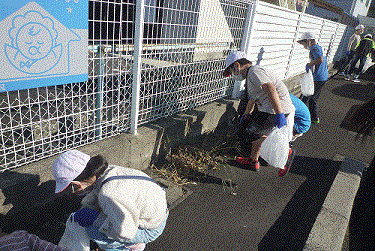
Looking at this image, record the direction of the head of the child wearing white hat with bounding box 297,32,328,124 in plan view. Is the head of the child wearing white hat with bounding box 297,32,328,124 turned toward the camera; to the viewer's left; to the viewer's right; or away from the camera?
to the viewer's left

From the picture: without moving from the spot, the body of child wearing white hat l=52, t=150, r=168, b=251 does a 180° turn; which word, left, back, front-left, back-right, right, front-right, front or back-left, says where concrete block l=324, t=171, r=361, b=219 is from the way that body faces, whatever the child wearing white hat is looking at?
front

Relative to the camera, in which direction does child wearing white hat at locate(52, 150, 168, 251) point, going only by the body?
to the viewer's left

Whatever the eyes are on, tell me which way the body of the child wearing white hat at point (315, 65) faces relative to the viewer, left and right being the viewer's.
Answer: facing to the left of the viewer

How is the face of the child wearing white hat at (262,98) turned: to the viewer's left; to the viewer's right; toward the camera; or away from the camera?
to the viewer's left

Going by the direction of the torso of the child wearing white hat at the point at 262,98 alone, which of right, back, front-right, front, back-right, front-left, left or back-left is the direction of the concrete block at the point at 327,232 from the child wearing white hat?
back-left

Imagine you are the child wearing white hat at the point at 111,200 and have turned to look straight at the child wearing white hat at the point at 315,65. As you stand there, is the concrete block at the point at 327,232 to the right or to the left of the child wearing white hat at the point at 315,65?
right

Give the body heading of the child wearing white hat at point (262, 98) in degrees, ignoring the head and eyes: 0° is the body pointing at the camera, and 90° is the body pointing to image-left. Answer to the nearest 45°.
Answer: approximately 90°

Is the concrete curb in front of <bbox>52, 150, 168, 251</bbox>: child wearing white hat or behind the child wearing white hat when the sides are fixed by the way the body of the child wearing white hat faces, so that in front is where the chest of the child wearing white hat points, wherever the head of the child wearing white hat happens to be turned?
behind

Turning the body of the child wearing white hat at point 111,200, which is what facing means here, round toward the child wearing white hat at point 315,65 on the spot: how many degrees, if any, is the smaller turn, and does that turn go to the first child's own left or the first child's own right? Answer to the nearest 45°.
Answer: approximately 135° to the first child's own right

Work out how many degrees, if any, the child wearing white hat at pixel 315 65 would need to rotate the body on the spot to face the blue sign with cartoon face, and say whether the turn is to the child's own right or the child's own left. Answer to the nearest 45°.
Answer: approximately 45° to the child's own left
